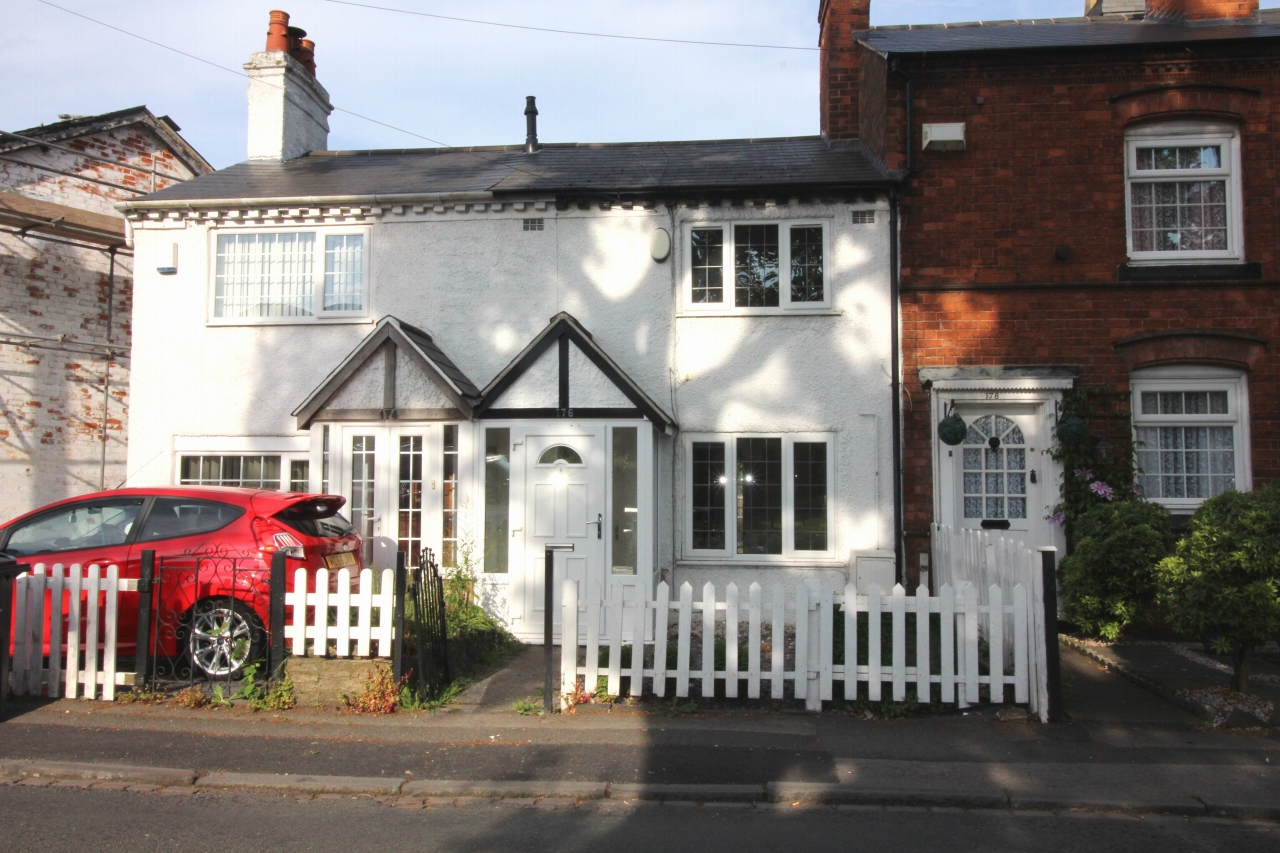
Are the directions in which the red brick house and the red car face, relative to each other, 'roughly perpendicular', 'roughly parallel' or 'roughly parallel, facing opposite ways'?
roughly perpendicular

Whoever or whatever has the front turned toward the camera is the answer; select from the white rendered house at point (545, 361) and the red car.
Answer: the white rendered house

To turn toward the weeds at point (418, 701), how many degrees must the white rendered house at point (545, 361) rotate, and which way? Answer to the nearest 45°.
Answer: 0° — it already faces it

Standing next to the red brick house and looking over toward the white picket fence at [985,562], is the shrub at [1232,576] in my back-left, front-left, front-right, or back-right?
front-left

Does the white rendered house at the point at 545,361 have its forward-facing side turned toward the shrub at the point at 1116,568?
no

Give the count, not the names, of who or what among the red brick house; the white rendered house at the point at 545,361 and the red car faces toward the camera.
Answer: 2

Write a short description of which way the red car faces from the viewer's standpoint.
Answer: facing away from the viewer and to the left of the viewer

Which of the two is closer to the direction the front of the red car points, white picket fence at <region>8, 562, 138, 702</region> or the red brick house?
the white picket fence

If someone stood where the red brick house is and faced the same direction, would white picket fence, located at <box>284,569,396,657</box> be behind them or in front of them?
in front

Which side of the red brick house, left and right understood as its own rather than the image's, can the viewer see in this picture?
front

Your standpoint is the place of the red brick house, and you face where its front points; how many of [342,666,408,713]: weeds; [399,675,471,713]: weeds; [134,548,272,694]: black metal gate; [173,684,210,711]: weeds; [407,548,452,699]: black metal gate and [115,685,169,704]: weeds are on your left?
0

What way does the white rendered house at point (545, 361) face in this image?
toward the camera

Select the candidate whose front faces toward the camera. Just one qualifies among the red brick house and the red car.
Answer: the red brick house

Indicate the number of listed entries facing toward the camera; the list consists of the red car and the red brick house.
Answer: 1
